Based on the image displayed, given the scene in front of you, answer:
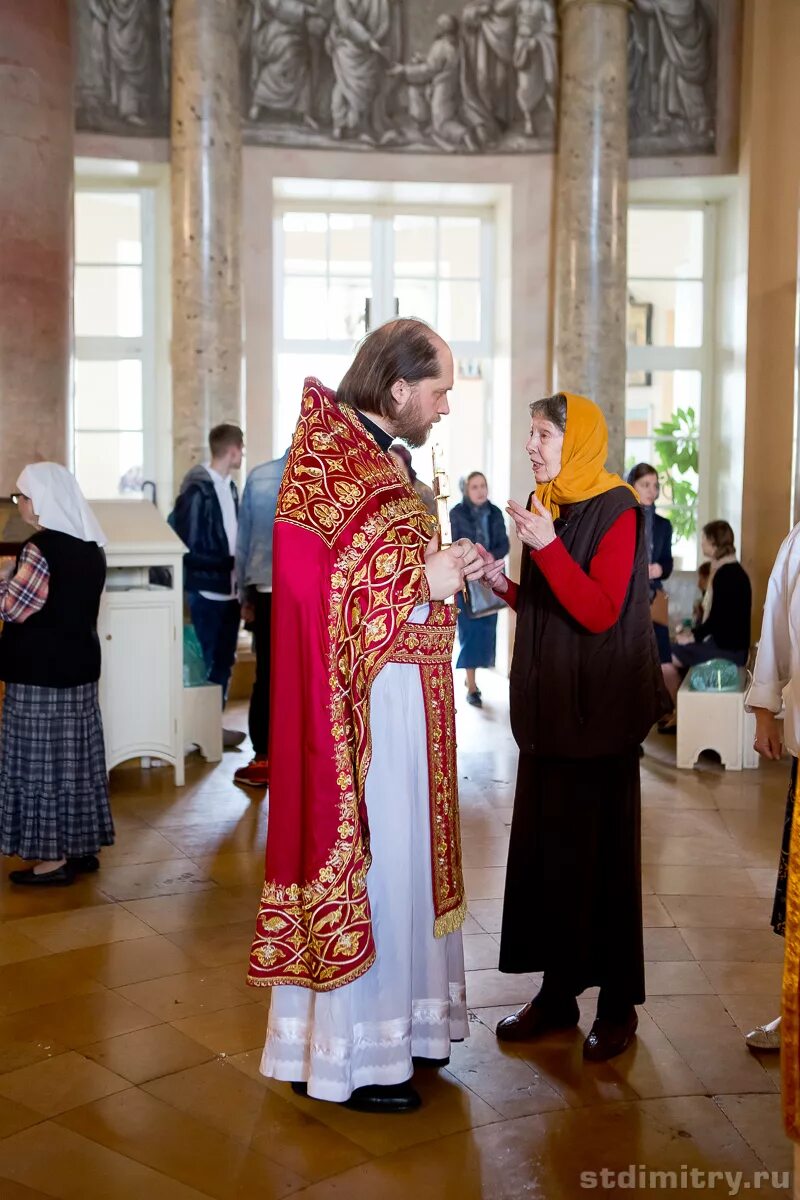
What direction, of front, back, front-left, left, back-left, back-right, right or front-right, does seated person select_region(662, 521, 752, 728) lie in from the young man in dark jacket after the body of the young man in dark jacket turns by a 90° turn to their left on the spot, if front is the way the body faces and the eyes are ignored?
front-right

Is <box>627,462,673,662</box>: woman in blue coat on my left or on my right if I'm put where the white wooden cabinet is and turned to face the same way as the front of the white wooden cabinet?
on my left

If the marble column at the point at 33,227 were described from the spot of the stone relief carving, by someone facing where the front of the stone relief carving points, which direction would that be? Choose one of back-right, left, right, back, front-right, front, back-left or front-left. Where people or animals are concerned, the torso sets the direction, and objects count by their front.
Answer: front-right

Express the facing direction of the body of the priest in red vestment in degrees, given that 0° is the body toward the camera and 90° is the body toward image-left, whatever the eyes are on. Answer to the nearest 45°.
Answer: approximately 270°

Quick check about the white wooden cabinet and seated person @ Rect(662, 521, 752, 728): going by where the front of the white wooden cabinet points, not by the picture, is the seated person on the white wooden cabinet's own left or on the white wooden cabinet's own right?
on the white wooden cabinet's own left

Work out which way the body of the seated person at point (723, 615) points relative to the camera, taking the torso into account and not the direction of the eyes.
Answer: to the viewer's left

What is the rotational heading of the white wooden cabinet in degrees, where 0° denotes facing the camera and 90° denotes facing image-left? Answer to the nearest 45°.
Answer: approximately 0°

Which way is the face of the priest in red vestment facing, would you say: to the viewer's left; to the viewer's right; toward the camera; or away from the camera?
to the viewer's right

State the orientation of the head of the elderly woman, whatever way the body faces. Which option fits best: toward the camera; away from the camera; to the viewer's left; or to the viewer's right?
to the viewer's left

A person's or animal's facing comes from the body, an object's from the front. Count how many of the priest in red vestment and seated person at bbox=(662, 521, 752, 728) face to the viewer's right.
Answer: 1
